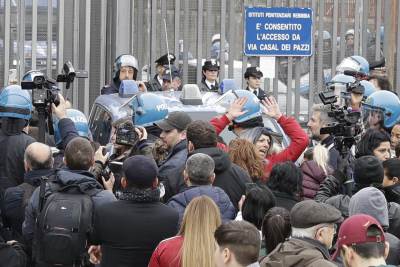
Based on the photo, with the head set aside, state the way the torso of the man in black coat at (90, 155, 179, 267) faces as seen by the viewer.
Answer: away from the camera

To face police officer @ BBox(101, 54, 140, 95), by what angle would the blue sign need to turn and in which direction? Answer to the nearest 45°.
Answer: approximately 45° to its right

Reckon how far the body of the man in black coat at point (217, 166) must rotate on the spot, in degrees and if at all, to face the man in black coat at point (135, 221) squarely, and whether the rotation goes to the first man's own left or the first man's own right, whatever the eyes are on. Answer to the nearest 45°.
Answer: approximately 90° to the first man's own left

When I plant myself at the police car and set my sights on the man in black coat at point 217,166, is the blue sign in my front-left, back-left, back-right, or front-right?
back-left

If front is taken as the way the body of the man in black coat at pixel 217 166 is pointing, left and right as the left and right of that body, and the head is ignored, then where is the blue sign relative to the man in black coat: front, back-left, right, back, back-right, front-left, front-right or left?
front-right

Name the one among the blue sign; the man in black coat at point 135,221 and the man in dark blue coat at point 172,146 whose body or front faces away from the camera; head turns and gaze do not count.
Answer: the man in black coat at point 135,221

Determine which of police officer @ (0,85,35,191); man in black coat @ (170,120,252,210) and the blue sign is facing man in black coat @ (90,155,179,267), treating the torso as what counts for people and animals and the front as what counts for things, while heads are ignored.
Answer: the blue sign

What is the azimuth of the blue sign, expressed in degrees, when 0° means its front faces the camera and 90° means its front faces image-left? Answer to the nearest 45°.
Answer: approximately 0°

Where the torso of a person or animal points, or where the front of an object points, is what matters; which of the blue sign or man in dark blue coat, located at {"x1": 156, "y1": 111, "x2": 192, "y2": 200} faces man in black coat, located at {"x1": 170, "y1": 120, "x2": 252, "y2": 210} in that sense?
the blue sign

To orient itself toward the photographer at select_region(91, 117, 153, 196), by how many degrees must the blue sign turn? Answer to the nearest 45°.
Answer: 0° — it already faces them
